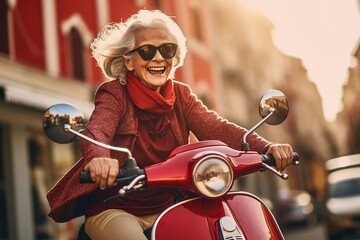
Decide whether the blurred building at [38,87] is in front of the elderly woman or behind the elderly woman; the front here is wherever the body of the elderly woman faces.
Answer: behind

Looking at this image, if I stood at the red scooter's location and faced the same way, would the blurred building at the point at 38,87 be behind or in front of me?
behind

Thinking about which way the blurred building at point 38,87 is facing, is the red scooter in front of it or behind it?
in front

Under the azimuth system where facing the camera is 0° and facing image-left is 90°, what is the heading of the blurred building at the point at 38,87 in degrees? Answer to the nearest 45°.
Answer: approximately 315°

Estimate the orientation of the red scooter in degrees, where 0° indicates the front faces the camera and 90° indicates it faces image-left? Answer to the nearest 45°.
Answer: approximately 315°

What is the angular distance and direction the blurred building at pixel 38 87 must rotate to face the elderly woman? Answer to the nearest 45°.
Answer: approximately 45° to its right

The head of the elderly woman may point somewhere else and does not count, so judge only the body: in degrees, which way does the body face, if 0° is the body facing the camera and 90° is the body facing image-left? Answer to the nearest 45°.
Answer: approximately 315°
